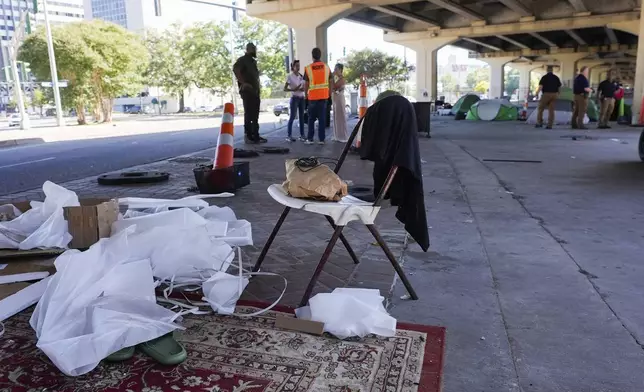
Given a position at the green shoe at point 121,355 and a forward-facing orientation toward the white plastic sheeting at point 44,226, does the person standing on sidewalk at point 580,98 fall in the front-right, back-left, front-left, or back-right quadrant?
front-right

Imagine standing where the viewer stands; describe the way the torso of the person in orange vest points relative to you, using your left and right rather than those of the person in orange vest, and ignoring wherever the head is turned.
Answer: facing away from the viewer

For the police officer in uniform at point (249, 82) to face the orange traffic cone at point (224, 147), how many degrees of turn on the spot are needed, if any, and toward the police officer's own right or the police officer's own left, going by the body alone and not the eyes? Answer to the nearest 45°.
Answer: approximately 90° to the police officer's own right

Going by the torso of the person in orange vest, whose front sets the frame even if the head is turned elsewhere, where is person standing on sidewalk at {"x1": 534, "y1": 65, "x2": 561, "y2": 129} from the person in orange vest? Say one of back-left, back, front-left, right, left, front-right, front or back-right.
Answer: front-right

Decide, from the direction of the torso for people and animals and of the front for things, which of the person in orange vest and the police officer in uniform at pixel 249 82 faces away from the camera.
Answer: the person in orange vest

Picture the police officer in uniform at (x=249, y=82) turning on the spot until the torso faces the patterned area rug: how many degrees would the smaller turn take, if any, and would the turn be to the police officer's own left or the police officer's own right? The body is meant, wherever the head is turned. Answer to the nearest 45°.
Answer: approximately 90° to the police officer's own right

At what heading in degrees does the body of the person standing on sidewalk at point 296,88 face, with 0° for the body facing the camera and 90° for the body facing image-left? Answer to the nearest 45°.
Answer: approximately 315°

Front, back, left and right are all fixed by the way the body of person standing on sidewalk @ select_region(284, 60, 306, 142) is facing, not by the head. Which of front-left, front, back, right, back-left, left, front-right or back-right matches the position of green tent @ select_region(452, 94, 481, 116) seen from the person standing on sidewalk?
left

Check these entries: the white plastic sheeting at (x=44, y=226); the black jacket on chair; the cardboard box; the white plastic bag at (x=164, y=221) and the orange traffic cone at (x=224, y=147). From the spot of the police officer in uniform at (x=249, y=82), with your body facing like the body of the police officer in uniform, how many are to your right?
5

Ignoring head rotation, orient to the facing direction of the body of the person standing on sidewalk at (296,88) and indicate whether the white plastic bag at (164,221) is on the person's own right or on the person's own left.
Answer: on the person's own right

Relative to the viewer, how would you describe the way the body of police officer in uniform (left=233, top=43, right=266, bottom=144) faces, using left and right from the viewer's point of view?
facing to the right of the viewer

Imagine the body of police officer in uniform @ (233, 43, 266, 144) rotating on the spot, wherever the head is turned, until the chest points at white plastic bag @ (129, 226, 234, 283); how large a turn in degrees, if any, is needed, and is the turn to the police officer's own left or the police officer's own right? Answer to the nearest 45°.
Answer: approximately 90° to the police officer's own right

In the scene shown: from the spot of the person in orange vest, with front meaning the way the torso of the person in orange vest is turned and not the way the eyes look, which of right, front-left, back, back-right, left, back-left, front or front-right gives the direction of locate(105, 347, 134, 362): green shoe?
back

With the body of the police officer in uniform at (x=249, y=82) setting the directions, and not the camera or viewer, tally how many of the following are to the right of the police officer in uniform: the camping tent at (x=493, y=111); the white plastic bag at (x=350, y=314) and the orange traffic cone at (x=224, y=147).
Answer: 2

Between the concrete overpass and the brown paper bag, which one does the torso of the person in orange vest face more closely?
the concrete overpass

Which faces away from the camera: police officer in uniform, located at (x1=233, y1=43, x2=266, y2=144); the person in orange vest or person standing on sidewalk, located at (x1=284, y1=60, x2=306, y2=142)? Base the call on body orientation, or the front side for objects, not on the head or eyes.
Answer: the person in orange vest

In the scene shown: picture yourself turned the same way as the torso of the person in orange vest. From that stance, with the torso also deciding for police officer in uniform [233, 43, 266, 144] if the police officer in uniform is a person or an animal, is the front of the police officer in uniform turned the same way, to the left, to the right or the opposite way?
to the right
